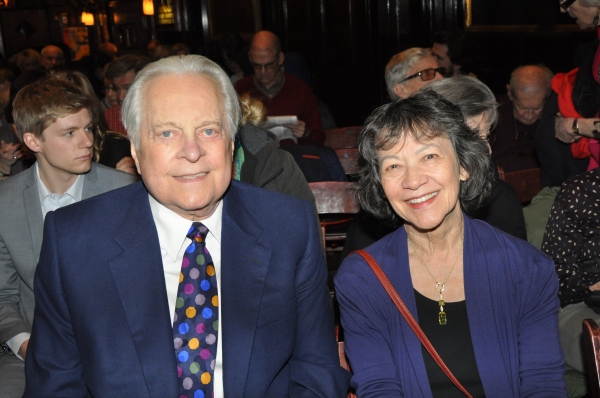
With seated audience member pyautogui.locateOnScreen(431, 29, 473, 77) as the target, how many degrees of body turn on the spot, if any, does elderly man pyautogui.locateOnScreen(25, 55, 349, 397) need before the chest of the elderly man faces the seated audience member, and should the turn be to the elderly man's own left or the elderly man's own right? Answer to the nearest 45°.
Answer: approximately 135° to the elderly man's own left

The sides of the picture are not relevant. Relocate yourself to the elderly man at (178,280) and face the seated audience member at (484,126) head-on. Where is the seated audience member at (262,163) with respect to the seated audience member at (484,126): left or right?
left

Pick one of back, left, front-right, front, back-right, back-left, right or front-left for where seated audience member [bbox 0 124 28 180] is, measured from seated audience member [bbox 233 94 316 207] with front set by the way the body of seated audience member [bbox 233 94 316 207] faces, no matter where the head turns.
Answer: front-right

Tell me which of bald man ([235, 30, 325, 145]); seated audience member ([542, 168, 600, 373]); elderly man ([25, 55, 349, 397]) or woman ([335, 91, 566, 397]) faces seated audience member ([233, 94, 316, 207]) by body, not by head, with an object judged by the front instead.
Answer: the bald man

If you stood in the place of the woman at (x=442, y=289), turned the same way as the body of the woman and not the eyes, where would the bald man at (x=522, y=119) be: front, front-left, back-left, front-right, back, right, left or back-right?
back

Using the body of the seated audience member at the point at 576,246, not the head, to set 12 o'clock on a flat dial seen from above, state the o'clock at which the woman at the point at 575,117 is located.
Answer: The woman is roughly at 6 o'clock from the seated audience member.

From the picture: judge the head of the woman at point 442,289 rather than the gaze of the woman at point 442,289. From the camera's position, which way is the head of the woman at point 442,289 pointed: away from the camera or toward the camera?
toward the camera

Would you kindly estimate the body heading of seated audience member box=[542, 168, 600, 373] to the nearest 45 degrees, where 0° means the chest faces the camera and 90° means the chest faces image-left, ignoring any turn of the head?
approximately 0°

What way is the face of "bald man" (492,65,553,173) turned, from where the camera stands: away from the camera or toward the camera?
toward the camera

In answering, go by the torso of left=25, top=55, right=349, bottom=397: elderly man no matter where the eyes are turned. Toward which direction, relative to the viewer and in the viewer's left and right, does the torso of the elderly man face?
facing the viewer

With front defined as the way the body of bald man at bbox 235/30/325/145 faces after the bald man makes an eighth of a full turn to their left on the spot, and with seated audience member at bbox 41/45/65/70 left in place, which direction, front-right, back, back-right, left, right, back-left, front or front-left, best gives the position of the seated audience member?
back

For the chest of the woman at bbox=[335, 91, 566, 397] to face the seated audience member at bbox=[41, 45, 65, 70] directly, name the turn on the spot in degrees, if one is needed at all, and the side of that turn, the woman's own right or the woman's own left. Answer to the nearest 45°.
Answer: approximately 135° to the woman's own right

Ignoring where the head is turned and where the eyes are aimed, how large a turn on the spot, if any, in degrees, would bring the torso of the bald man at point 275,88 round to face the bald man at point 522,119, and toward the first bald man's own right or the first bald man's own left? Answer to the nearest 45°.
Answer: approximately 45° to the first bald man's own left

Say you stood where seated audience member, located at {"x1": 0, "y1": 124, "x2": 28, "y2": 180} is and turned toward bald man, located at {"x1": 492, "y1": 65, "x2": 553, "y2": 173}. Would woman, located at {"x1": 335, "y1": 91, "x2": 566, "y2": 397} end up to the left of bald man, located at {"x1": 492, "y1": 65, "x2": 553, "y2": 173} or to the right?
right

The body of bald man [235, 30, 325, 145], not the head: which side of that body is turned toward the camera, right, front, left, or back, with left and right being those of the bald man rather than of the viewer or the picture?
front
